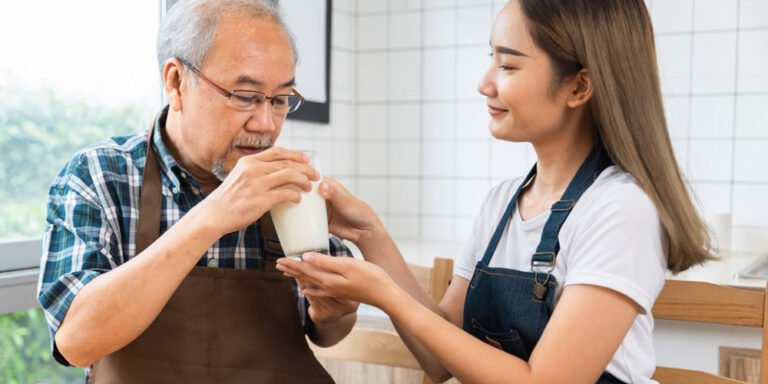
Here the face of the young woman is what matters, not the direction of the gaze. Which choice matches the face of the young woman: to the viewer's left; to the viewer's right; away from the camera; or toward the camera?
to the viewer's left

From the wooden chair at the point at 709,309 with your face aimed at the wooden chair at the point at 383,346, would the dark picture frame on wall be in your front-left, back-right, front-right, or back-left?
front-right

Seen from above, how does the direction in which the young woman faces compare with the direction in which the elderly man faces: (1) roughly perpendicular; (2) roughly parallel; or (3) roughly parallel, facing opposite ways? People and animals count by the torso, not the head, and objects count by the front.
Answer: roughly perpendicular

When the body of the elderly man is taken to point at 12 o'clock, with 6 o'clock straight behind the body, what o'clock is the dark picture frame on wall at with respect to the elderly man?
The dark picture frame on wall is roughly at 8 o'clock from the elderly man.

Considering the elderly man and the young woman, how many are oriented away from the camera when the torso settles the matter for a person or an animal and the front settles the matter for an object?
0

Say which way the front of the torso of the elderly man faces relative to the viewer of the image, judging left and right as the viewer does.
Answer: facing the viewer and to the right of the viewer

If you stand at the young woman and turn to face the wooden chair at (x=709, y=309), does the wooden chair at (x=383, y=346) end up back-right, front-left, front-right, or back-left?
back-left

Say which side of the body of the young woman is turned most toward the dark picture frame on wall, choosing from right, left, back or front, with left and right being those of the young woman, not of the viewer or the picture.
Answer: right

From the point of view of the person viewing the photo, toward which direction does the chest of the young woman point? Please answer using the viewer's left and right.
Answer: facing the viewer and to the left of the viewer

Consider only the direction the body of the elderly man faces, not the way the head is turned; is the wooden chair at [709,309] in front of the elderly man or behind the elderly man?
in front

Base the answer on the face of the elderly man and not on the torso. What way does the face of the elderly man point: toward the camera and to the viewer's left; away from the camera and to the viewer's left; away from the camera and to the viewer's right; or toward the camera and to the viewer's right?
toward the camera and to the viewer's right

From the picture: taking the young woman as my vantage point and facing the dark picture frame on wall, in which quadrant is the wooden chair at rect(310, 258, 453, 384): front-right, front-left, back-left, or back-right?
front-left

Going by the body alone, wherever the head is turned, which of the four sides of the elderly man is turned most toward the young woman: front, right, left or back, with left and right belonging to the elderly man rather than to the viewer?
front
